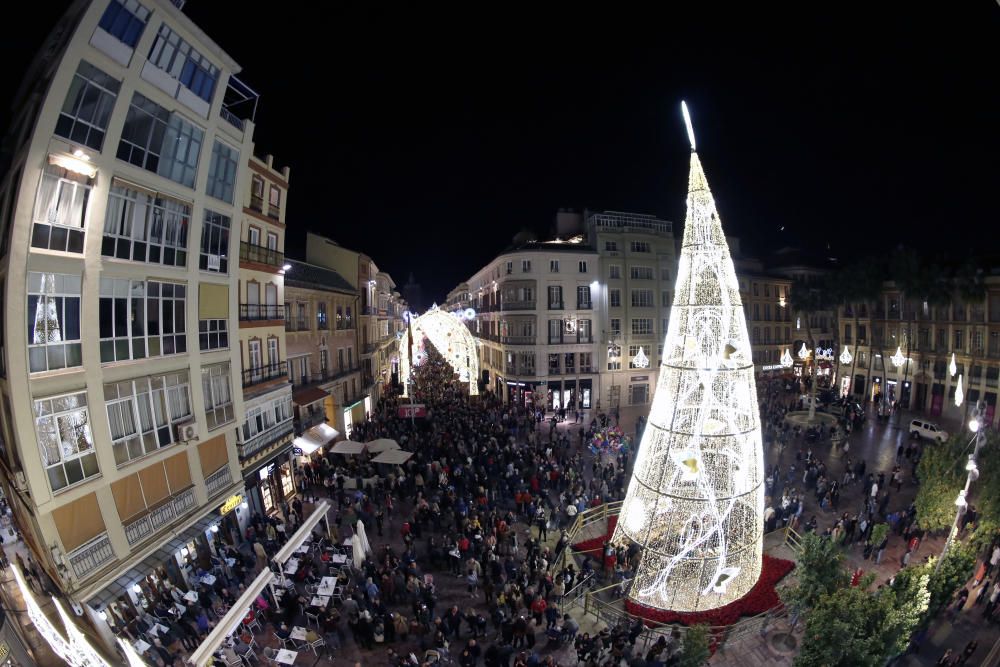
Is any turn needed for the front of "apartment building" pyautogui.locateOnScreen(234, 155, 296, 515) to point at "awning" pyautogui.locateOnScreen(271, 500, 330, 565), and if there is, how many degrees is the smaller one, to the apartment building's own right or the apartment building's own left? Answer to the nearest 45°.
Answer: approximately 45° to the apartment building's own right

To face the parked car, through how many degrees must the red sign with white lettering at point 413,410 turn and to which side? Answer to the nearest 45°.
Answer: approximately 90° to its left
